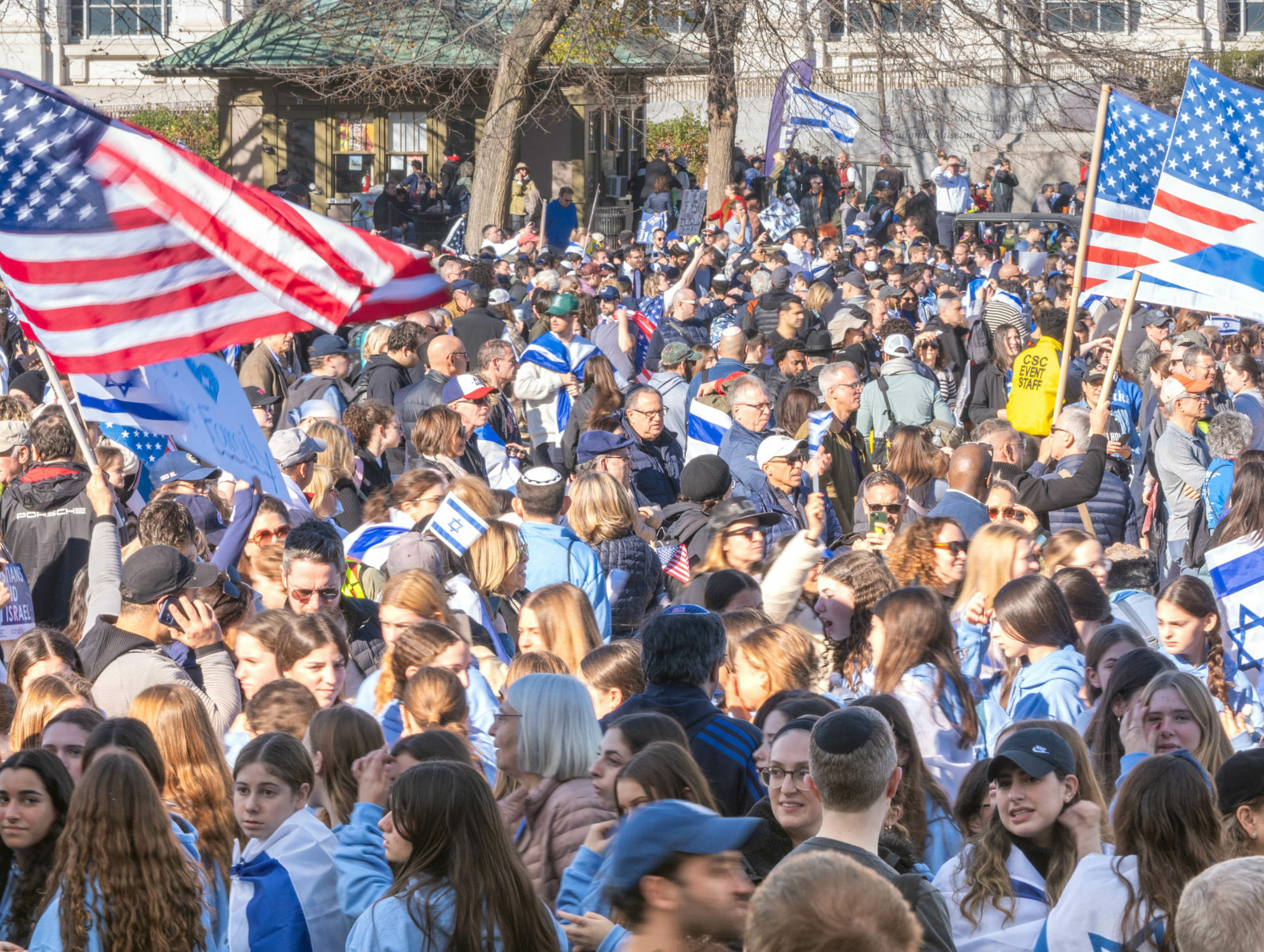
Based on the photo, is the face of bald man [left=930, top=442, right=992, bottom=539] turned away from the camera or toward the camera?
away from the camera

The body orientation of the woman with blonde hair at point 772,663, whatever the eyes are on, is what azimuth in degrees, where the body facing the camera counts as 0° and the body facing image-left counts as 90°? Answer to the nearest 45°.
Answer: approximately 90°

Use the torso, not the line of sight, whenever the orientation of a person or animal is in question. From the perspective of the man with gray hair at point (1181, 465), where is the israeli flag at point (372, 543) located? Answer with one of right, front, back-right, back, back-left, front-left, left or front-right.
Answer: back-right

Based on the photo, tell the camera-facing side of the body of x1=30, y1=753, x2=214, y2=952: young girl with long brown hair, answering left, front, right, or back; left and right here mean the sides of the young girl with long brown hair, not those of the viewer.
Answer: back
